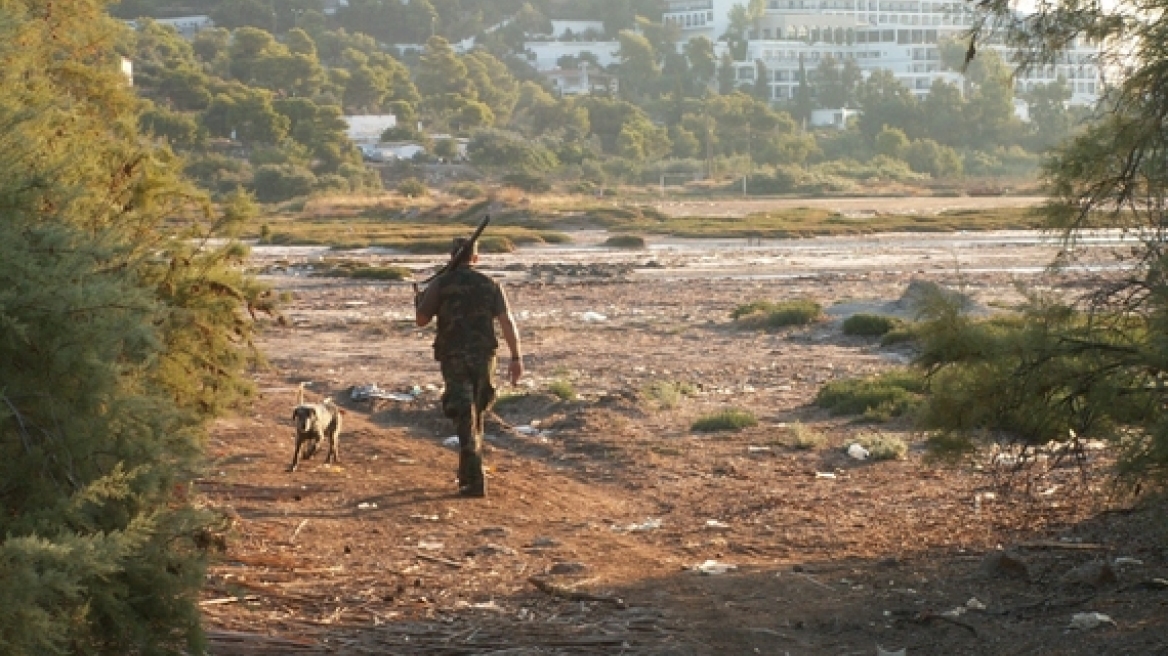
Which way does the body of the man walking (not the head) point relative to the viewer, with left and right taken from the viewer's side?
facing away from the viewer

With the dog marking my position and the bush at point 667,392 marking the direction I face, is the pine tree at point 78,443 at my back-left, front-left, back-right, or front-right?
back-right

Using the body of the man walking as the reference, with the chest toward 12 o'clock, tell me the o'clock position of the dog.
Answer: The dog is roughly at 10 o'clock from the man walking.

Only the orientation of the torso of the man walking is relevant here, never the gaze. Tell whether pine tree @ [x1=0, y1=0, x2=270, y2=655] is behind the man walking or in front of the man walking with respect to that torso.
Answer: behind

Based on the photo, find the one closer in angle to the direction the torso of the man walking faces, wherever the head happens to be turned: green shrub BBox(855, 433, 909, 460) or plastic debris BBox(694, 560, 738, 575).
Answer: the green shrub

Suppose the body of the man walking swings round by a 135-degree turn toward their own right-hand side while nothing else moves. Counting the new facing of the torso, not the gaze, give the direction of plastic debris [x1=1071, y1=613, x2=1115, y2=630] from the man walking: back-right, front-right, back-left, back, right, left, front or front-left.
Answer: front

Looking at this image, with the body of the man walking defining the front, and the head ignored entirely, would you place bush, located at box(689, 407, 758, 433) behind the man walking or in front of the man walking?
in front

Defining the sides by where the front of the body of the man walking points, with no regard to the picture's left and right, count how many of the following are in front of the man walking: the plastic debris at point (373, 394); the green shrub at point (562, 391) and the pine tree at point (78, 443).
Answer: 2

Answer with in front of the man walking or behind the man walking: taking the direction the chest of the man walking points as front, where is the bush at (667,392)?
in front

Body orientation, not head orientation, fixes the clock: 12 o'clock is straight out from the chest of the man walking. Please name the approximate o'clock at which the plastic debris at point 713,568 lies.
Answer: The plastic debris is roughly at 5 o'clock from the man walking.

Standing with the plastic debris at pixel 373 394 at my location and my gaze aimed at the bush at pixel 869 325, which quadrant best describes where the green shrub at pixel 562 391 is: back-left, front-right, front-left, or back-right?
front-right
